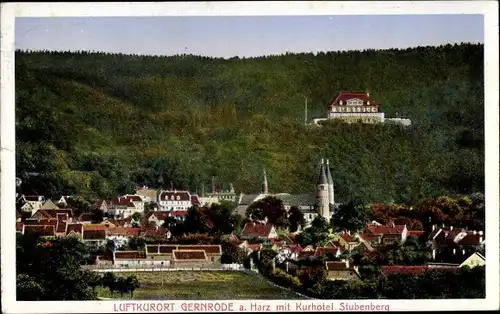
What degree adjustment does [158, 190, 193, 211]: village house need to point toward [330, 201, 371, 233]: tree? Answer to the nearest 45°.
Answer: approximately 90° to its left

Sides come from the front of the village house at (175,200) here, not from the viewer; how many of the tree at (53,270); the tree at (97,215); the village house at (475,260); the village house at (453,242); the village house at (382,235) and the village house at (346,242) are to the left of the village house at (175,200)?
4

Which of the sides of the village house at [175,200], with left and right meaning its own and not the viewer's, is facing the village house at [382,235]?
left

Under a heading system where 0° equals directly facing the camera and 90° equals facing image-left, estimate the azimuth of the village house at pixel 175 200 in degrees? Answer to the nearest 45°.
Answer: approximately 0°

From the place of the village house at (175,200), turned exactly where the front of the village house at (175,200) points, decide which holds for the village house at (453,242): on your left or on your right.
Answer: on your left

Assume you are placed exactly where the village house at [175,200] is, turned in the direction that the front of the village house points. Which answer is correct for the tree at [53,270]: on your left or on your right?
on your right
